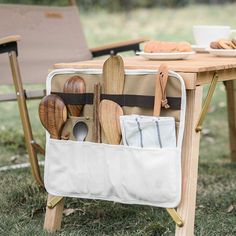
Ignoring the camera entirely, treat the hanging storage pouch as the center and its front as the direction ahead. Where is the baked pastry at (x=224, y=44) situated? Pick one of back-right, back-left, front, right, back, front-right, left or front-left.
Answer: back-left

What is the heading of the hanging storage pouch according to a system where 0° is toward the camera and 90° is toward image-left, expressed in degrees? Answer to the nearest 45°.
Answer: approximately 0°

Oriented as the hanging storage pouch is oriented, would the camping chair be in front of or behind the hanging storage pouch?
behind

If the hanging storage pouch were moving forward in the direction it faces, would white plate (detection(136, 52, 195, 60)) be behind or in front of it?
behind

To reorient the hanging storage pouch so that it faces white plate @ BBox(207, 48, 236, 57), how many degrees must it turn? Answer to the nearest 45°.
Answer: approximately 135° to its left

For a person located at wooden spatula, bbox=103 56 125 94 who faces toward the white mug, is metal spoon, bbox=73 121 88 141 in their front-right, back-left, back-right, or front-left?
back-left

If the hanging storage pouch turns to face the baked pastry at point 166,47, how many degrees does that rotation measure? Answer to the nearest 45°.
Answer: approximately 135° to its left
